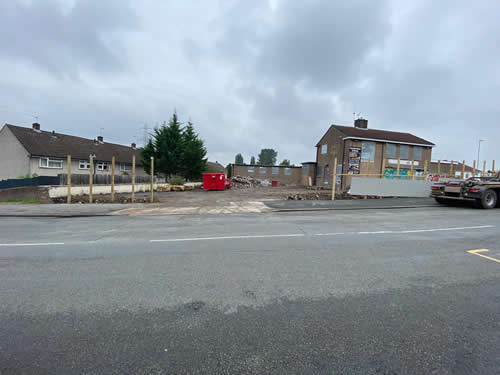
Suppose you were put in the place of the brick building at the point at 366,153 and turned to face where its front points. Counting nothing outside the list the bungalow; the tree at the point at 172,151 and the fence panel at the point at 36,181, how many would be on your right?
3

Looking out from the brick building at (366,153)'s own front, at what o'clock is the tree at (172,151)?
The tree is roughly at 3 o'clock from the brick building.

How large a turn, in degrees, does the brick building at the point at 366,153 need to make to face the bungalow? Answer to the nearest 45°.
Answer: approximately 90° to its right

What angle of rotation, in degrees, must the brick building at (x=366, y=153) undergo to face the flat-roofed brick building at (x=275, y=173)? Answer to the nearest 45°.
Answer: approximately 135° to its right

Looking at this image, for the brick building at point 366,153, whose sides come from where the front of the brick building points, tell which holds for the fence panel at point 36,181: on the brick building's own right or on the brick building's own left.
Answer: on the brick building's own right

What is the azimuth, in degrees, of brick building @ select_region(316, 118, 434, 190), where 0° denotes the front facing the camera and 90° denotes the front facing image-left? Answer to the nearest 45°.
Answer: approximately 315°
